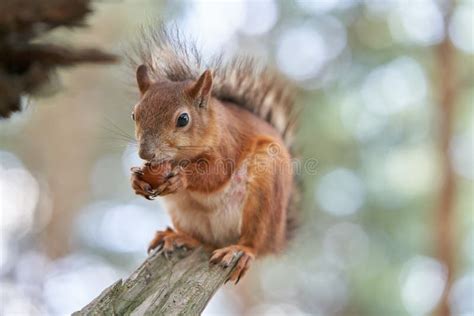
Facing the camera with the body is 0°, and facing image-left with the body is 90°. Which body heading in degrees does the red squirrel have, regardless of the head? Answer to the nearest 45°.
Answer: approximately 45°
